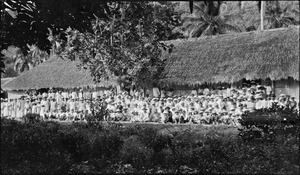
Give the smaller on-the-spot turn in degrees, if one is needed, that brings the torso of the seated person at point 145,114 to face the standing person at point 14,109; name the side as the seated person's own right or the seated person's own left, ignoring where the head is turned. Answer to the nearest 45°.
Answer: approximately 135° to the seated person's own right

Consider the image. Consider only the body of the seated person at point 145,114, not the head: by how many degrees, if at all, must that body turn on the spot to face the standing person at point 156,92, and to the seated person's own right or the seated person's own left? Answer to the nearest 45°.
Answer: approximately 180°

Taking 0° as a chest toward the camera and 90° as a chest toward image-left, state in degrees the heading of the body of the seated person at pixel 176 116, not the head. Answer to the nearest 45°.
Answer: approximately 0°

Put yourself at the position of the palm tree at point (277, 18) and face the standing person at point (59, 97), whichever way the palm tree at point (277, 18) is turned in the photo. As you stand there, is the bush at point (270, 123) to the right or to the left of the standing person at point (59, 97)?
left

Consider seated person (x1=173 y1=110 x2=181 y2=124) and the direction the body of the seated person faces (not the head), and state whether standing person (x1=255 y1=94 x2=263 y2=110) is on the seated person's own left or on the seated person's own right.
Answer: on the seated person's own left

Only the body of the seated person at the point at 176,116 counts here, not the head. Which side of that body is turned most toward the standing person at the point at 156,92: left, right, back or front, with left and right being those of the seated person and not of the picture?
back

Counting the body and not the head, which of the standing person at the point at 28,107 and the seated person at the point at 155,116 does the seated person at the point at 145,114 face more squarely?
the seated person

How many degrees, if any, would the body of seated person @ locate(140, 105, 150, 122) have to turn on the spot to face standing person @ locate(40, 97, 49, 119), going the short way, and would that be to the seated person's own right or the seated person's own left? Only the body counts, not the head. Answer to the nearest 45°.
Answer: approximately 135° to the seated person's own right

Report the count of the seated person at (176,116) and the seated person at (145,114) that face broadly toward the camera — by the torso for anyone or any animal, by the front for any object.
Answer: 2

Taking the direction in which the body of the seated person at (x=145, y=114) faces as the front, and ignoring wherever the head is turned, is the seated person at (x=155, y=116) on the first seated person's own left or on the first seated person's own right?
on the first seated person's own left
